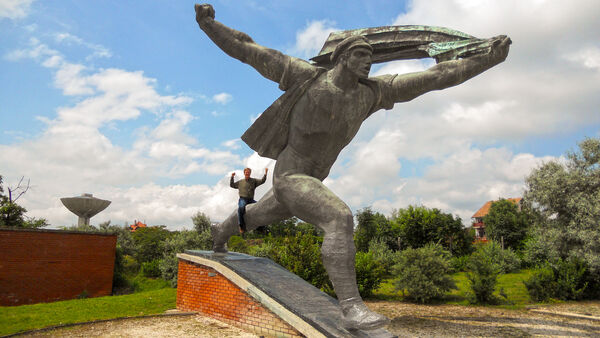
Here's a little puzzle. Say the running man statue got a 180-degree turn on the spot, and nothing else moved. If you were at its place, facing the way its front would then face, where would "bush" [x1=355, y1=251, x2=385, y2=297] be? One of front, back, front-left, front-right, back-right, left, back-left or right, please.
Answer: front-right

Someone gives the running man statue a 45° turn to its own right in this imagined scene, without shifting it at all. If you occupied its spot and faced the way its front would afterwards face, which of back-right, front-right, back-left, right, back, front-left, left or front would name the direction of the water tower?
back-right

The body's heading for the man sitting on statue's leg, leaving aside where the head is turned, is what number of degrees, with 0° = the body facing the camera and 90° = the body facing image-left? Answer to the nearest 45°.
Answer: approximately 0°

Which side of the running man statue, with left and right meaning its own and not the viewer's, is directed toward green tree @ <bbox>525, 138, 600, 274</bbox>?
left

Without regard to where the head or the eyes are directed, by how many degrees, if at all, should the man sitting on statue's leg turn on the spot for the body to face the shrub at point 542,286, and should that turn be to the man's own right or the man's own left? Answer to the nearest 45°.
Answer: approximately 135° to the man's own left

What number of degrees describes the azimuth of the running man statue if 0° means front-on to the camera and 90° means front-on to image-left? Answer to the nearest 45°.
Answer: approximately 315°

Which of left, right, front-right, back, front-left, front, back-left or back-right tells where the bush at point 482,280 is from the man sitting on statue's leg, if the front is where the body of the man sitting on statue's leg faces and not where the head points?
back-left

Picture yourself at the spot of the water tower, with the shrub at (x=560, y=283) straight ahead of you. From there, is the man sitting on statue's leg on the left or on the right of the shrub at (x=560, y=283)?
right

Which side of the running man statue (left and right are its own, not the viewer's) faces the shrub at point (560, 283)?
left

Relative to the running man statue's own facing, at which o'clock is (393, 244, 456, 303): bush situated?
The bush is roughly at 8 o'clock from the running man statue.
